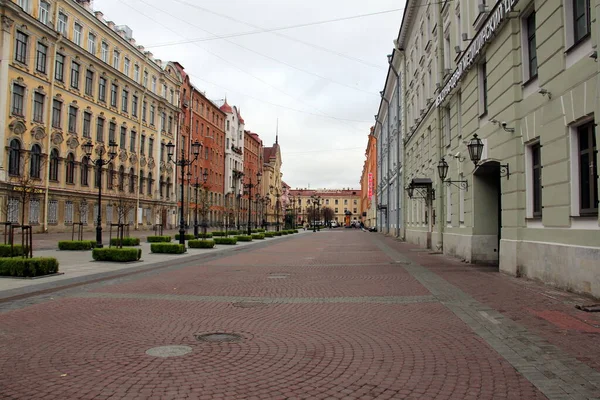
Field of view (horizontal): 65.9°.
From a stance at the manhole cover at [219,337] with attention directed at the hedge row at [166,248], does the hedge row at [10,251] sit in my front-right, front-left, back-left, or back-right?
front-left

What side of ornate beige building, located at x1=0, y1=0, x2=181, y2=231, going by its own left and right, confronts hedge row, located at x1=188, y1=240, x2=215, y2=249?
front

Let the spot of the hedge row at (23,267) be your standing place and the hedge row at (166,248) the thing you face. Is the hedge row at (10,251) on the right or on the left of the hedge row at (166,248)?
left

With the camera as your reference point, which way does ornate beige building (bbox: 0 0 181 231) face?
facing the viewer and to the right of the viewer

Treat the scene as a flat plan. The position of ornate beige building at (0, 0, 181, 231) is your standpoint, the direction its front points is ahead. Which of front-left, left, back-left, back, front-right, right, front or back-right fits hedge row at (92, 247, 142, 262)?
front-right

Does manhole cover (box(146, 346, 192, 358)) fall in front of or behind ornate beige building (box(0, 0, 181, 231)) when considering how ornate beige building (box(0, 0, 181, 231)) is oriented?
in front

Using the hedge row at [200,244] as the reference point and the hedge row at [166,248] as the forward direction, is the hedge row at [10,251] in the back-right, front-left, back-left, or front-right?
front-right

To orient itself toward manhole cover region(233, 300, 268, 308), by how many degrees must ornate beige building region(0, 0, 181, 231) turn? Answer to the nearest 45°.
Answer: approximately 45° to its right

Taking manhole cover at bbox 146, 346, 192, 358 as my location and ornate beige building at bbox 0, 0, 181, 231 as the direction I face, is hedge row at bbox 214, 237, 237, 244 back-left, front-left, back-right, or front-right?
front-right

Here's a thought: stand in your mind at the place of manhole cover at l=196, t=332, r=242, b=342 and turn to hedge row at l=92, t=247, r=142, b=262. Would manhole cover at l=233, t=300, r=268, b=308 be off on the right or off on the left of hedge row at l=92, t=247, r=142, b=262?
right

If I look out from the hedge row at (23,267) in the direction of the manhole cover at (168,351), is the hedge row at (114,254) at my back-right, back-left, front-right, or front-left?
back-left

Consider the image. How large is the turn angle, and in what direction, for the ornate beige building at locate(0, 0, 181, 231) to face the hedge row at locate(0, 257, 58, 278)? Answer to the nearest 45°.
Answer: approximately 45° to its right

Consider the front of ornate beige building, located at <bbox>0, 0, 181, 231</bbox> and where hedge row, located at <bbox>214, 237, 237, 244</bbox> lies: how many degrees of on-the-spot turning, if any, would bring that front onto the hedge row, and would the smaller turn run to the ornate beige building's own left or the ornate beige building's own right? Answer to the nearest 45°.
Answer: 0° — it already faces it
